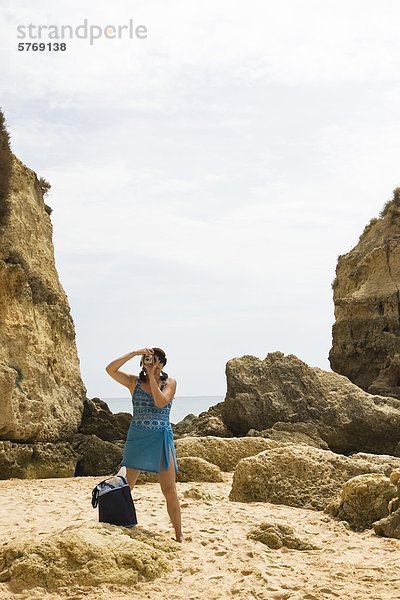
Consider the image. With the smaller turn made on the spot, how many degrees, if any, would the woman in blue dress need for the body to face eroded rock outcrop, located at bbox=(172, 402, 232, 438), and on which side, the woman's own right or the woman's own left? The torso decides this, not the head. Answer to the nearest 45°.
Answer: approximately 180°

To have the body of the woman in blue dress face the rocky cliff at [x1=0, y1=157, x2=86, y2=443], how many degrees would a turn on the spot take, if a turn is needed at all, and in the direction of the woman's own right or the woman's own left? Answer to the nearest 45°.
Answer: approximately 180°

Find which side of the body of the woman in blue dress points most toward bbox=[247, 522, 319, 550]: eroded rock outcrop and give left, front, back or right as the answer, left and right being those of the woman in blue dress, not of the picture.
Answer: left

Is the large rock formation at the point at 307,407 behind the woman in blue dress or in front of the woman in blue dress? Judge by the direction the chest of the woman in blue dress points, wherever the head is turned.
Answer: behind

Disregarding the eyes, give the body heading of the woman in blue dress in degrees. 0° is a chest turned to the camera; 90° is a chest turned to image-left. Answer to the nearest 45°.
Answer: approximately 0°

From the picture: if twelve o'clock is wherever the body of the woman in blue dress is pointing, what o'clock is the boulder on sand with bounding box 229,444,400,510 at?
The boulder on sand is roughly at 7 o'clock from the woman in blue dress.

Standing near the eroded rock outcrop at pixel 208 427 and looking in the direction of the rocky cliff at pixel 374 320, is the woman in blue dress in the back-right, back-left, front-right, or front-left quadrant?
back-right

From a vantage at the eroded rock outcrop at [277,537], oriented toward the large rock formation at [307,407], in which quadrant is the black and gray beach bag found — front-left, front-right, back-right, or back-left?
back-left

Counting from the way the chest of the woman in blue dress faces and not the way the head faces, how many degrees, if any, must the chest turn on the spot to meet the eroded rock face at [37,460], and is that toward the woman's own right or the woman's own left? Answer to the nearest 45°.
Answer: approximately 180°

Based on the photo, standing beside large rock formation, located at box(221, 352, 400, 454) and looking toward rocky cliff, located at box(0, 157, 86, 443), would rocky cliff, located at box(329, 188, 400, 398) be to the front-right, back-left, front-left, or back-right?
back-right
